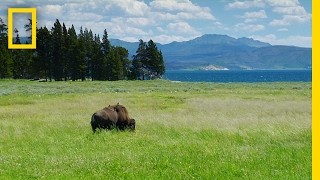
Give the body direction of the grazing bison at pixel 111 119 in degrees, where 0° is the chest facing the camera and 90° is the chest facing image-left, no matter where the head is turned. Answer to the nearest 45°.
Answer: approximately 270°
